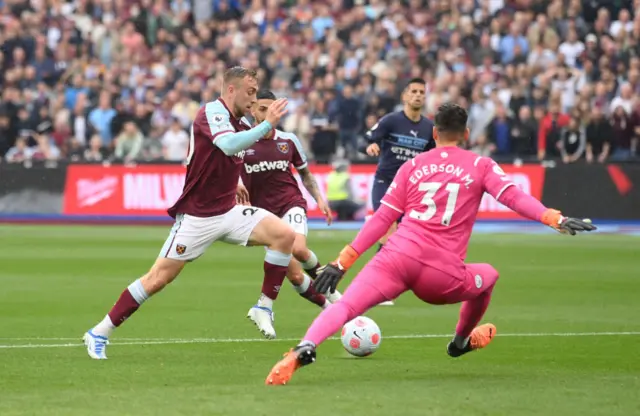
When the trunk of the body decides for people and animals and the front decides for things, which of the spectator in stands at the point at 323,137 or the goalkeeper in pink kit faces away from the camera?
the goalkeeper in pink kit

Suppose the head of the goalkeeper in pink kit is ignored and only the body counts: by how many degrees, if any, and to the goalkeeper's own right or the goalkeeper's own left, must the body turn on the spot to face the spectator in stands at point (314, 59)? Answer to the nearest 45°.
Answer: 0° — they already face them

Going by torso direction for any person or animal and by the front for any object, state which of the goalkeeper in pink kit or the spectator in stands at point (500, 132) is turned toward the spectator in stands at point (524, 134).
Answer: the goalkeeper in pink kit

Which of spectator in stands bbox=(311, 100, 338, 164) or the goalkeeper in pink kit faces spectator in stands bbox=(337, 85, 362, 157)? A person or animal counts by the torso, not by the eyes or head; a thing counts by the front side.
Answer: the goalkeeper in pink kit

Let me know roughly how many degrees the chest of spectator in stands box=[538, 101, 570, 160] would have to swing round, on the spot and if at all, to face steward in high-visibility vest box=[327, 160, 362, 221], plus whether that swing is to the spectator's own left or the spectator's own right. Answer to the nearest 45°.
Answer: approximately 90° to the spectator's own right

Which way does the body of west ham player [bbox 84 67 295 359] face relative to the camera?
to the viewer's right

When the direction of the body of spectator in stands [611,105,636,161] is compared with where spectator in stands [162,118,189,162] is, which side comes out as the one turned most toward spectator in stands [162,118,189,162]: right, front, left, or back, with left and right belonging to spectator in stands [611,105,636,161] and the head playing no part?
right

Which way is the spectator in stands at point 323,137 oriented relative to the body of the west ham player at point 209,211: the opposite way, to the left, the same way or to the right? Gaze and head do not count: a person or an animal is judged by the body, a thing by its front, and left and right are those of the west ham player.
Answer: to the right

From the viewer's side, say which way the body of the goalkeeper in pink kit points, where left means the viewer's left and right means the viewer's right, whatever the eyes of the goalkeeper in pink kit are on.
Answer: facing away from the viewer
